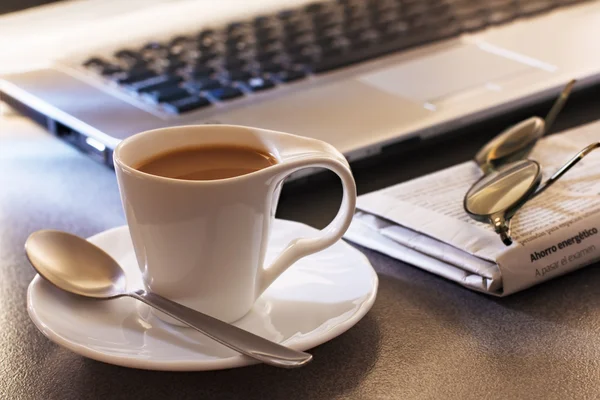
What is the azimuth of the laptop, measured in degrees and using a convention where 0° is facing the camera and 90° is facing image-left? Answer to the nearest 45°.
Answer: approximately 315°

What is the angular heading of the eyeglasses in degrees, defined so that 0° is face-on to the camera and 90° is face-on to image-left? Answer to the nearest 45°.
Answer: approximately 45°
